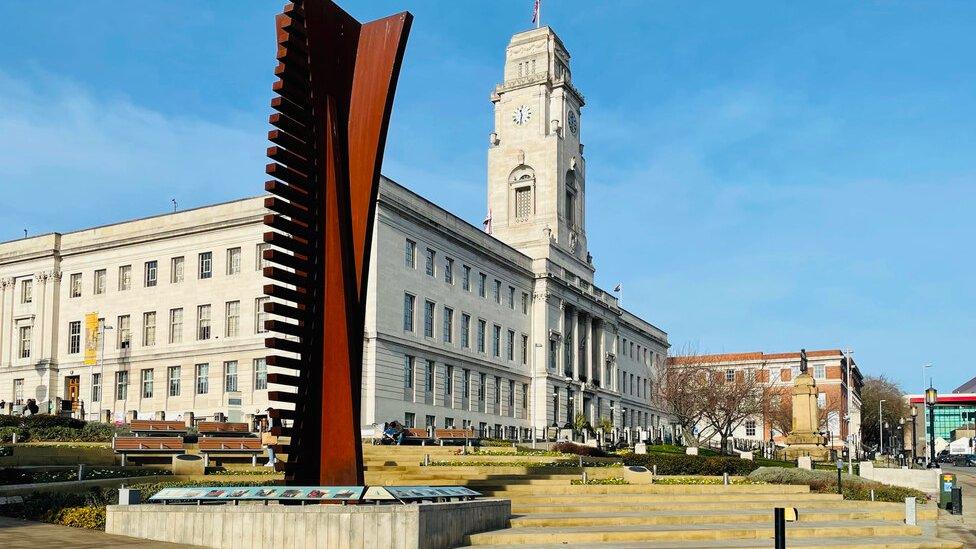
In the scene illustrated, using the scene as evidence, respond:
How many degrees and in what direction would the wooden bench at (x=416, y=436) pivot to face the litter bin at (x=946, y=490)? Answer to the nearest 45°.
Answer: approximately 45° to its left

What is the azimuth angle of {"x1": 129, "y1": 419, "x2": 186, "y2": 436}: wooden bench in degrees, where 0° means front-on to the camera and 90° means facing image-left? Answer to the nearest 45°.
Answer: approximately 0°

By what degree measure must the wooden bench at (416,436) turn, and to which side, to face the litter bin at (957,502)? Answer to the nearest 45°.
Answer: approximately 45° to its left

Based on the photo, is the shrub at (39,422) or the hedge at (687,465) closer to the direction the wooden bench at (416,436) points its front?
the hedge

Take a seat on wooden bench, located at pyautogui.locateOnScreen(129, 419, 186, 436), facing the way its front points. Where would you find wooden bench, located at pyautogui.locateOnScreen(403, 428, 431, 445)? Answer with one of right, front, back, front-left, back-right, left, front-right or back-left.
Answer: left

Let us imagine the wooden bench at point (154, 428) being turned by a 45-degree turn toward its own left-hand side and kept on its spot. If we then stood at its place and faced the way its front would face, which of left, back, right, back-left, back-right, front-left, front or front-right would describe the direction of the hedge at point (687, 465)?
front

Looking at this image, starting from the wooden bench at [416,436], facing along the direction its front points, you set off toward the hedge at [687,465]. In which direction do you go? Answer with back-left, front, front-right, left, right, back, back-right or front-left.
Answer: front-left

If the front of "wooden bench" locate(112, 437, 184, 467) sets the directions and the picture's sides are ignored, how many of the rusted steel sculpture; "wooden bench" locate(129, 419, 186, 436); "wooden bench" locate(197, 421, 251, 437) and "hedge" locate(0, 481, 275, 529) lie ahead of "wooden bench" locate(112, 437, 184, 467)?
2

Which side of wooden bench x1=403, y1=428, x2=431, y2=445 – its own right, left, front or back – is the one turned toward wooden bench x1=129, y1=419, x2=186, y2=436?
right

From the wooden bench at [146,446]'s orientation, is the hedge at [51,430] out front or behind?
behind
